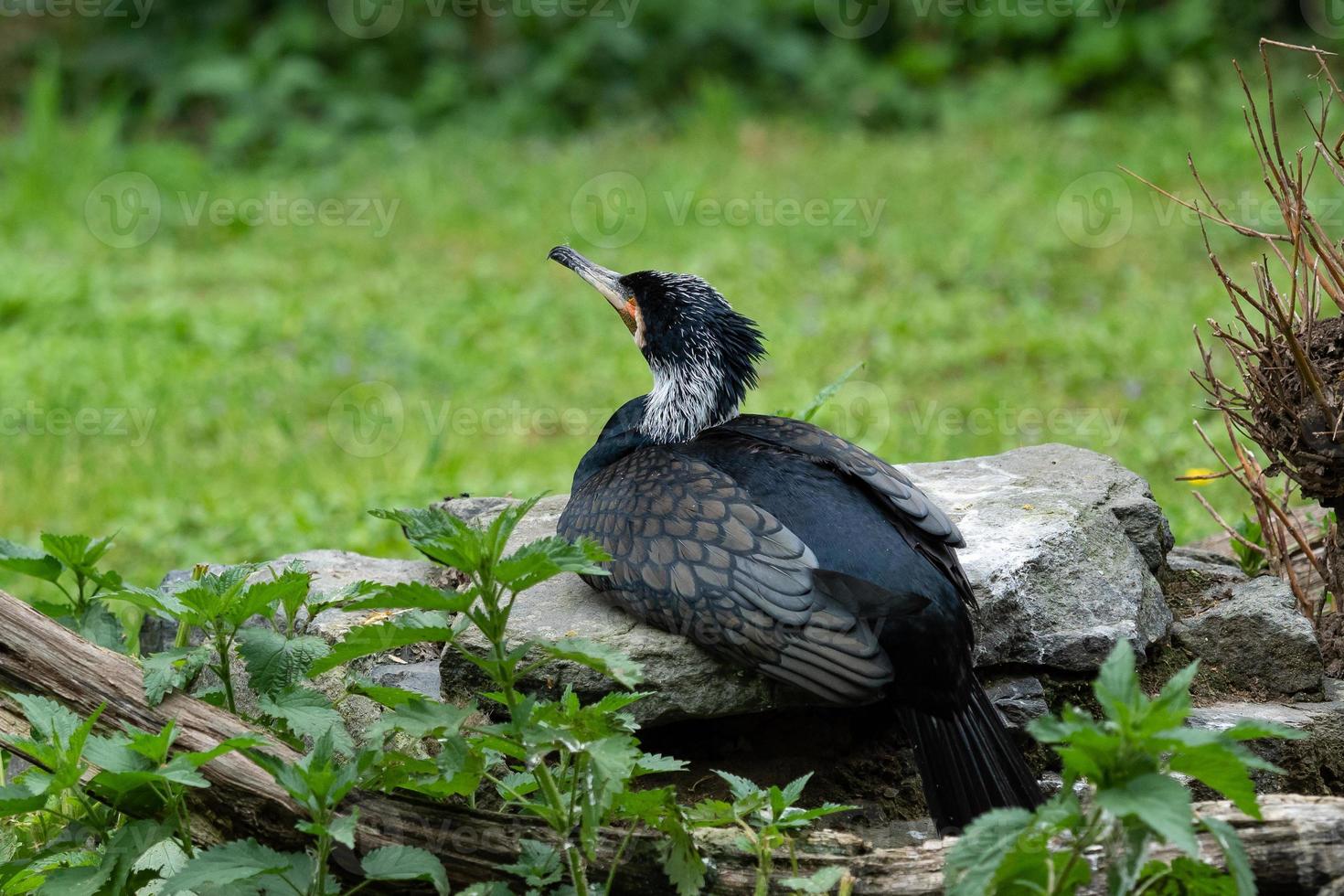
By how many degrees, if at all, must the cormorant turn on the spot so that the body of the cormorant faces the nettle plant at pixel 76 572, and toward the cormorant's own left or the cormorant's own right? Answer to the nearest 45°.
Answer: approximately 45° to the cormorant's own left

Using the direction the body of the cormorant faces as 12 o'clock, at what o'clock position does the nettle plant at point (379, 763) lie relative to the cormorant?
The nettle plant is roughly at 9 o'clock from the cormorant.

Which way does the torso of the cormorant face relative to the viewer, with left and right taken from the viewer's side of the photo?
facing away from the viewer and to the left of the viewer

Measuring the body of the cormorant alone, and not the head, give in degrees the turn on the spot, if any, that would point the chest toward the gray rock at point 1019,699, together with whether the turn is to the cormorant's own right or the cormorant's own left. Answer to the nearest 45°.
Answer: approximately 90° to the cormorant's own right

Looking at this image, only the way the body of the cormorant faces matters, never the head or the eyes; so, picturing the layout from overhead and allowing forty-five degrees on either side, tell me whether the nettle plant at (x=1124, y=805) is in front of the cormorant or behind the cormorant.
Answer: behind

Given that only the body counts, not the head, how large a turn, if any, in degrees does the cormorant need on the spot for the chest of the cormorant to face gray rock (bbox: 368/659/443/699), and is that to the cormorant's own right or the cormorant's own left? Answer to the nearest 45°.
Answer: approximately 45° to the cormorant's own left

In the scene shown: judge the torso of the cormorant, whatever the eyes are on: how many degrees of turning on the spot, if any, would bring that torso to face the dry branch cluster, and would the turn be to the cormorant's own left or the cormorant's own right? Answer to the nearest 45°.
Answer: approximately 135° to the cormorant's own right

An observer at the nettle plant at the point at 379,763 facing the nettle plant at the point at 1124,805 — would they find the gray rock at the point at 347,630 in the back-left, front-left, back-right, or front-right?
back-left

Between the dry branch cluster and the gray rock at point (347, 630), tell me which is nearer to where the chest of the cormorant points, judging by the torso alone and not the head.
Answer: the gray rock
